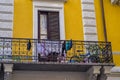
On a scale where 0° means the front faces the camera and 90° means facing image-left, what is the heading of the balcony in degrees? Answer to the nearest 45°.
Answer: approximately 0°
